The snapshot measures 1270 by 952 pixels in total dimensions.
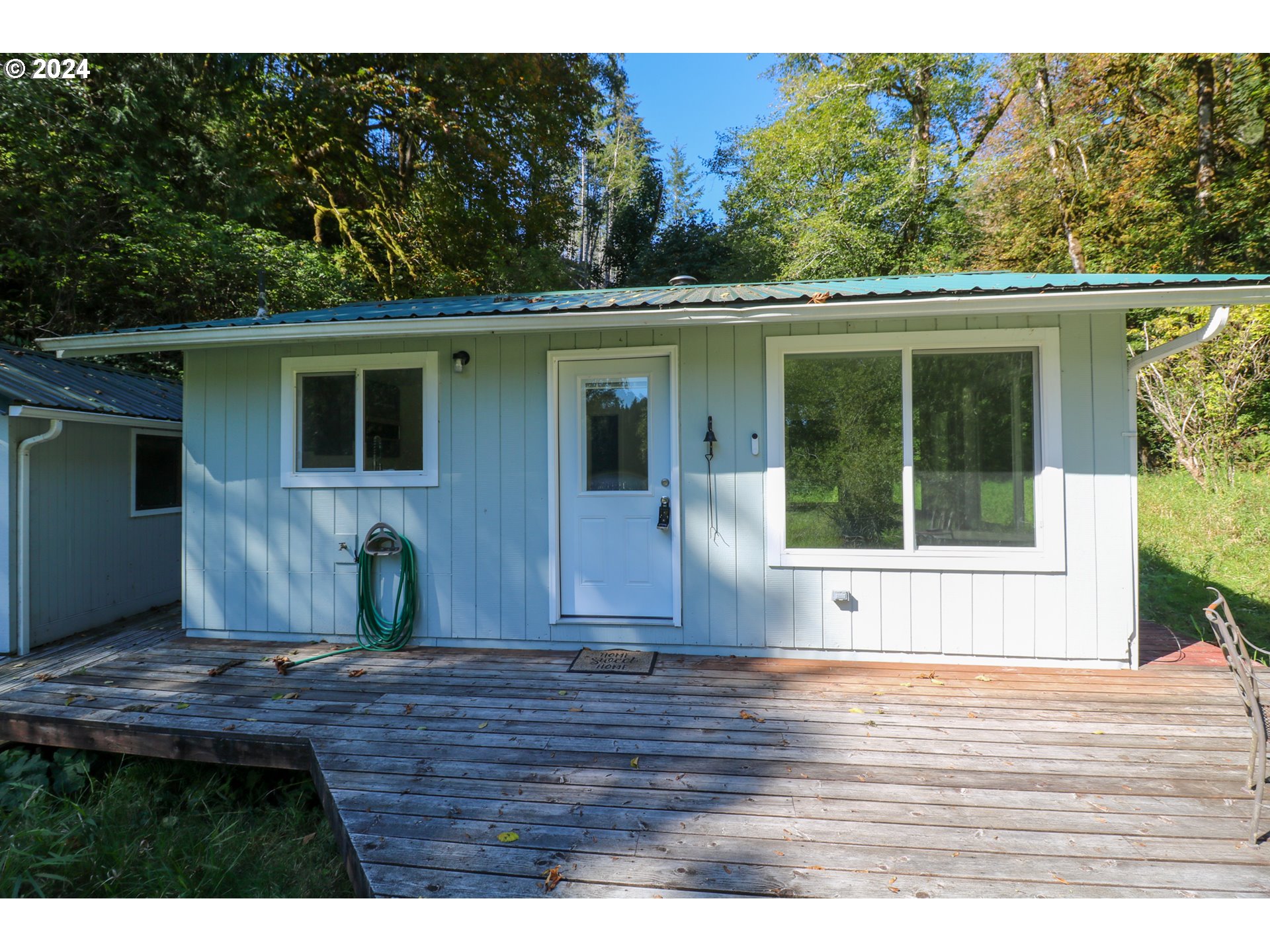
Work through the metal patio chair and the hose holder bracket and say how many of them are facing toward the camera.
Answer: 1

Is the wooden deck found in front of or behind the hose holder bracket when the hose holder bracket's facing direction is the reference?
in front

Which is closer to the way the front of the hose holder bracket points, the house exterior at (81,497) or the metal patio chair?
the metal patio chair

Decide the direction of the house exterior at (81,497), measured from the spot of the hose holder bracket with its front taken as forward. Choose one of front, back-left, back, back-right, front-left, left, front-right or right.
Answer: back-right

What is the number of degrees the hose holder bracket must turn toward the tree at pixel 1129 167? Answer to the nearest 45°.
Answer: approximately 90° to its left

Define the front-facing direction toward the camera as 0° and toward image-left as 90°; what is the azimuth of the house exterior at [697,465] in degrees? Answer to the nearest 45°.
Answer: approximately 0°

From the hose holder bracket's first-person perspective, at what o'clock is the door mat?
The door mat is roughly at 10 o'clock from the hose holder bracket.

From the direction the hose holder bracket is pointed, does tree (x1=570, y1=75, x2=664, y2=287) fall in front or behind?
behind

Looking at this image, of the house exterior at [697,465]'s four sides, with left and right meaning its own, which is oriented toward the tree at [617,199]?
back

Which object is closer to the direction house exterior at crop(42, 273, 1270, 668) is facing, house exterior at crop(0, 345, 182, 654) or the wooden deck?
the wooden deck

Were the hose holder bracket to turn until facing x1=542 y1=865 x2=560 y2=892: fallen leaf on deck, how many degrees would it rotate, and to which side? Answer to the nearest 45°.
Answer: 0° — it already faces it
